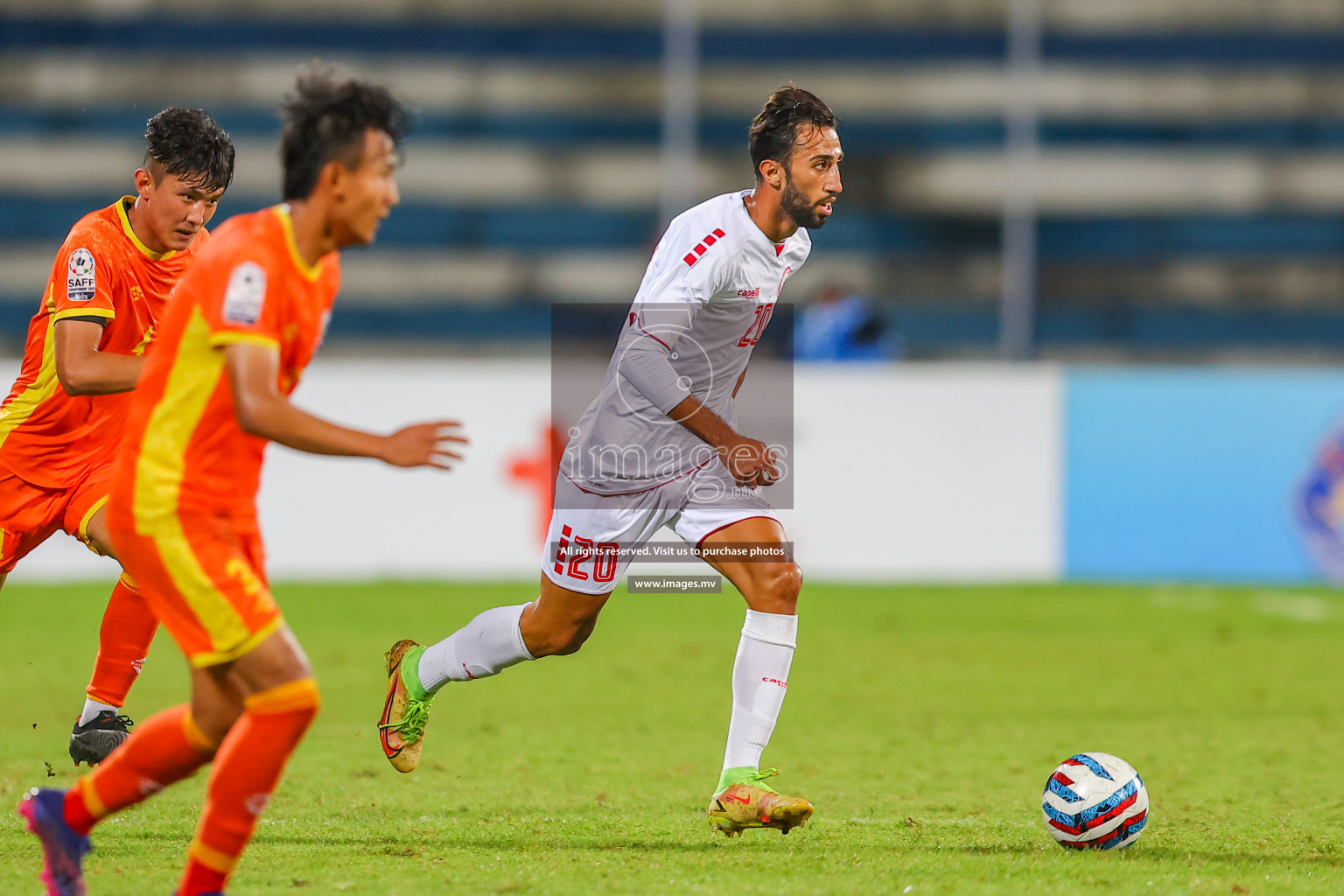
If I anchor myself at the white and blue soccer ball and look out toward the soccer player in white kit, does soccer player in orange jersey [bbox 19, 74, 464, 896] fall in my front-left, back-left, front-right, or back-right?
front-left

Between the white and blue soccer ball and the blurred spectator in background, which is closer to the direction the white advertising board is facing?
the white and blue soccer ball

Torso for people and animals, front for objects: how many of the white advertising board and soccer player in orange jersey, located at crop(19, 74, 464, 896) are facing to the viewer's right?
1

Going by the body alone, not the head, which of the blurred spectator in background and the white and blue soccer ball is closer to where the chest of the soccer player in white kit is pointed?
the white and blue soccer ball

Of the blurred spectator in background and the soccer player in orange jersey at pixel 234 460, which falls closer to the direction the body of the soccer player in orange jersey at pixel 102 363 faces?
the soccer player in orange jersey

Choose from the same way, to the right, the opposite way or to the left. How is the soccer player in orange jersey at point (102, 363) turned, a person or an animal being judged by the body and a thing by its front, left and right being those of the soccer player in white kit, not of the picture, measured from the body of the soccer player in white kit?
the same way

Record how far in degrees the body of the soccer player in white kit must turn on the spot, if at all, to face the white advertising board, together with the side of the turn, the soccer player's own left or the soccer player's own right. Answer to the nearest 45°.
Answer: approximately 135° to the soccer player's own left

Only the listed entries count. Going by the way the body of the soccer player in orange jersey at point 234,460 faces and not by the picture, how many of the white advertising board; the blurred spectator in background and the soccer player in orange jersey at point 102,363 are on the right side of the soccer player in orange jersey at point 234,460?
0

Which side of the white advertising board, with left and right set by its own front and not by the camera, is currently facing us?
front

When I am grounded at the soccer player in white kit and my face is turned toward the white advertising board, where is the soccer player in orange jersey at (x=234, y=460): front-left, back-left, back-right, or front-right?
back-left

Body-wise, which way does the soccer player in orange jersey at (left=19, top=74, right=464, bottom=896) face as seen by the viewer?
to the viewer's right

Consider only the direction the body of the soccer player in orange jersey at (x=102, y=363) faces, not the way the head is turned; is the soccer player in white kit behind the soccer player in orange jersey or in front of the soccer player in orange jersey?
in front

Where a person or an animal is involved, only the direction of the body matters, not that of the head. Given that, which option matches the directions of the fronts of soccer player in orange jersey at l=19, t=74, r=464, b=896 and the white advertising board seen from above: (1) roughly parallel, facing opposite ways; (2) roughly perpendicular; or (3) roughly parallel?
roughly perpendicular

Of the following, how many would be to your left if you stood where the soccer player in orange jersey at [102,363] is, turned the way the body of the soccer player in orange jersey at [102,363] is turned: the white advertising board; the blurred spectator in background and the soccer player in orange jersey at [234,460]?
2

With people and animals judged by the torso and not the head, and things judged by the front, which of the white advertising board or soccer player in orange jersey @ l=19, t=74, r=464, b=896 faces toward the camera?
the white advertising board

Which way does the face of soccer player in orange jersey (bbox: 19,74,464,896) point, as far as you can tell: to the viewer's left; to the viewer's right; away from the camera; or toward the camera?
to the viewer's right

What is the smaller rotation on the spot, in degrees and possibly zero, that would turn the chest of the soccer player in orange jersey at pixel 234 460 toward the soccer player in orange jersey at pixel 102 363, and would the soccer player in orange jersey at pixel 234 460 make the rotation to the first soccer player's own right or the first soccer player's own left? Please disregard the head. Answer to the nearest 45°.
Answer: approximately 90° to the first soccer player's own left

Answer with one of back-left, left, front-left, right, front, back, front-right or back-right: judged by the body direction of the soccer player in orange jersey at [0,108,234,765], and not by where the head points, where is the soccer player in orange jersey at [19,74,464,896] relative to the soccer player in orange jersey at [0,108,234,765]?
front-right
